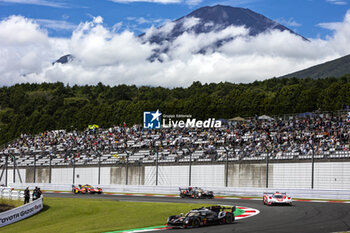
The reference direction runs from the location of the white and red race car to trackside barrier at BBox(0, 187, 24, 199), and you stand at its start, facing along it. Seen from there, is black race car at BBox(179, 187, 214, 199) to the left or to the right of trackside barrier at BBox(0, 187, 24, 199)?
right

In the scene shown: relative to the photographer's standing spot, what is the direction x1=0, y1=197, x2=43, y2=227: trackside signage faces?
facing the viewer and to the right of the viewer

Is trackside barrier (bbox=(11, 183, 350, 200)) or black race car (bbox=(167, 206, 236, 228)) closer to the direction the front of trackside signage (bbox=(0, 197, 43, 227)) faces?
the black race car

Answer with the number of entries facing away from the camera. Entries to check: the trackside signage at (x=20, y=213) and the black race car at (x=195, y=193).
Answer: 0

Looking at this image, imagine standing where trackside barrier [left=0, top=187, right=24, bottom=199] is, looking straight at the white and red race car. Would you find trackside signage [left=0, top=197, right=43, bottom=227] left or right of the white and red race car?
right

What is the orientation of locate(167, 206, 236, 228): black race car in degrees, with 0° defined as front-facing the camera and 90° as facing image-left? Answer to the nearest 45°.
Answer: approximately 45°

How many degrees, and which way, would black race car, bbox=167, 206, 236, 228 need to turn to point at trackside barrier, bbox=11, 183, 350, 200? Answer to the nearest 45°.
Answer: approximately 135° to its right

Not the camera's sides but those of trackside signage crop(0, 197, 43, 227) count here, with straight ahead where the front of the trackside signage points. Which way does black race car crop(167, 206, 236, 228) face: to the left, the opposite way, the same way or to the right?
to the right
